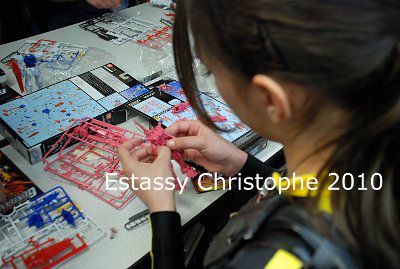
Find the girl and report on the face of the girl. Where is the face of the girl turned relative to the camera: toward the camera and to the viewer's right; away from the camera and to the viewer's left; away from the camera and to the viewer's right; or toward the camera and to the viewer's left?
away from the camera and to the viewer's left

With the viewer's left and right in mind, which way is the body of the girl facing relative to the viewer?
facing away from the viewer and to the left of the viewer

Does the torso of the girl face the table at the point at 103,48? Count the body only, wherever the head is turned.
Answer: yes
